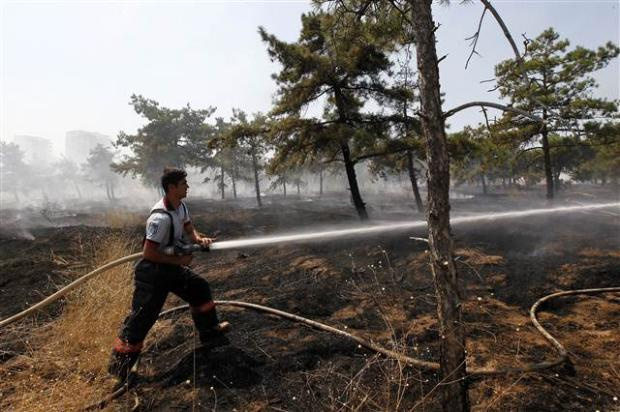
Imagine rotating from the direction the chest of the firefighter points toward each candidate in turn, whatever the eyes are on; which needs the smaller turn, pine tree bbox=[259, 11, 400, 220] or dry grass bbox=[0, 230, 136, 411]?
the pine tree

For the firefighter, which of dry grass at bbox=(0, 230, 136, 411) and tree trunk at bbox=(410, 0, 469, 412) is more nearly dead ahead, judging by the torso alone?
the tree trunk

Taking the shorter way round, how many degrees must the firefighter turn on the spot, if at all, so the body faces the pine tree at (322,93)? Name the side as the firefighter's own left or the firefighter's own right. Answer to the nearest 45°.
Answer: approximately 45° to the firefighter's own left

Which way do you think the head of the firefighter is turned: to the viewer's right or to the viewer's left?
to the viewer's right

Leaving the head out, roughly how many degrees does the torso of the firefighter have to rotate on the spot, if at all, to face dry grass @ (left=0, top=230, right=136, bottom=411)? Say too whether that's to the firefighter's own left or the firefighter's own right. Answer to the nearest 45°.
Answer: approximately 135° to the firefighter's own left

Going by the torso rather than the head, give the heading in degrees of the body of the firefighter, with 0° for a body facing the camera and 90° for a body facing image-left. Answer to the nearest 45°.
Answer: approximately 270°
